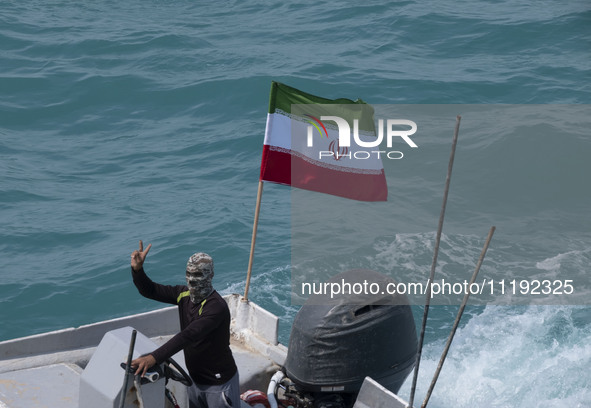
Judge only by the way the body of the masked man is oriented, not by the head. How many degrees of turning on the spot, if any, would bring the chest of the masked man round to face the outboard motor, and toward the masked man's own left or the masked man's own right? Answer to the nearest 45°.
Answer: approximately 135° to the masked man's own left

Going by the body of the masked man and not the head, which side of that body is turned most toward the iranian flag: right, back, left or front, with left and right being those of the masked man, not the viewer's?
back

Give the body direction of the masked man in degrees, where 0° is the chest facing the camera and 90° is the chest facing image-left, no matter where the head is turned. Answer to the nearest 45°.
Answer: approximately 45°
